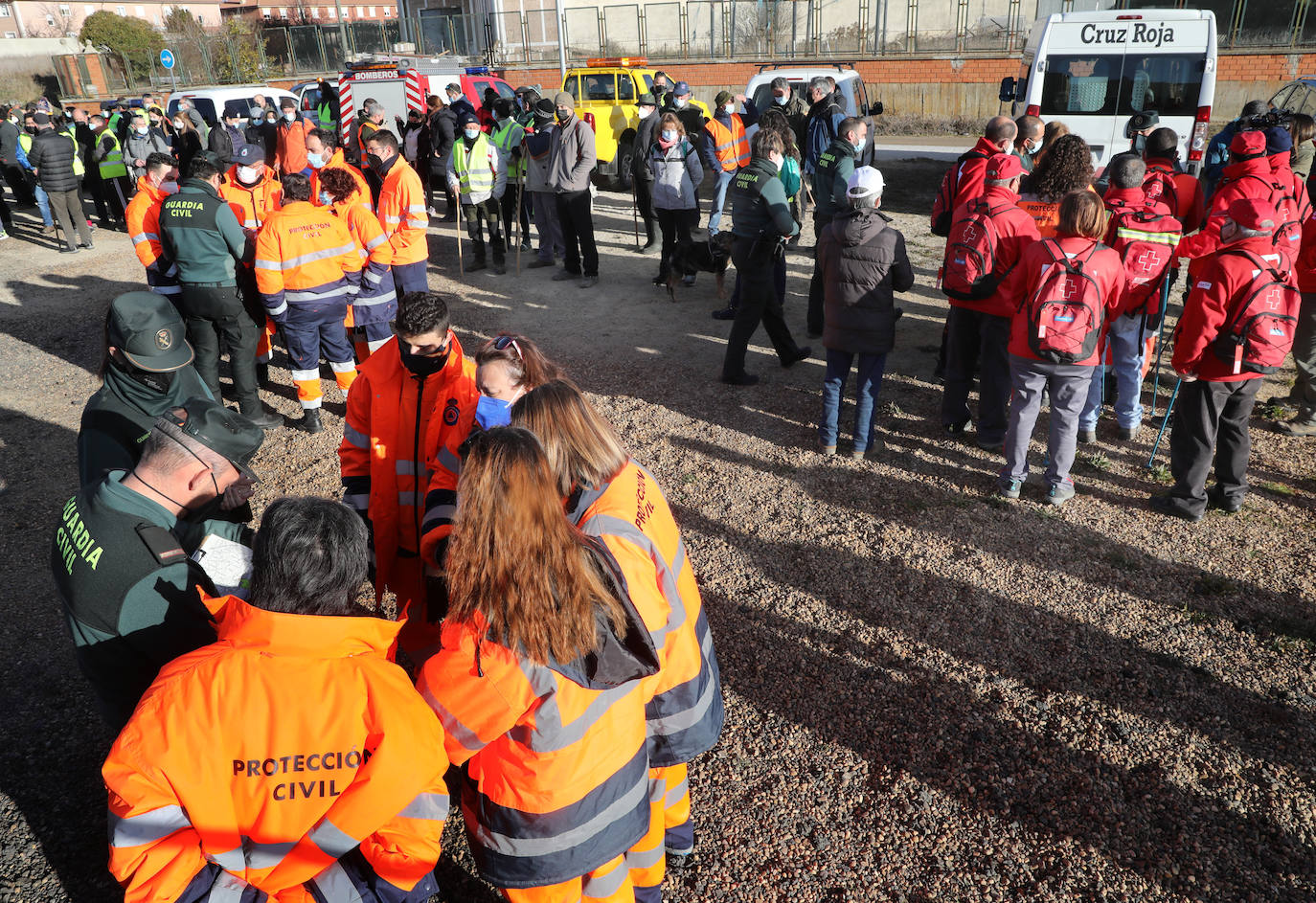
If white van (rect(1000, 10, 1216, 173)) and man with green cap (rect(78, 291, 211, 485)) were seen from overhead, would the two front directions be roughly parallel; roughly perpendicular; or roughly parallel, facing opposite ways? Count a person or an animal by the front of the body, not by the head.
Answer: roughly perpendicular

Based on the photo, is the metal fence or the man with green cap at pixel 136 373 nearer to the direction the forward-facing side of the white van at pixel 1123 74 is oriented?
the metal fence

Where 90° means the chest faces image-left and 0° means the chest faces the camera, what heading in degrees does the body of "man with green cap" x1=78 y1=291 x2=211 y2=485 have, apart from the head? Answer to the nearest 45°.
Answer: approximately 315°

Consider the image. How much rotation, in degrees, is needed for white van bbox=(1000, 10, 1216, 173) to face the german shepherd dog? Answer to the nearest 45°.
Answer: approximately 135° to its left

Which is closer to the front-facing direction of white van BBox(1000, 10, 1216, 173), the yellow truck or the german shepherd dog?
the yellow truck

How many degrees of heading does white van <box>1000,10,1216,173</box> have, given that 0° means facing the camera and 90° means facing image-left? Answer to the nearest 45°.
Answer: approximately 180°

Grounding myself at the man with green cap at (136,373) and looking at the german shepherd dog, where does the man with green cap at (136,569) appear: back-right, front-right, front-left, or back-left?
back-right

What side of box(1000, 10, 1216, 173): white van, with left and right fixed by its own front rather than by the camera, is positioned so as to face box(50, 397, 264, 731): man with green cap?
back

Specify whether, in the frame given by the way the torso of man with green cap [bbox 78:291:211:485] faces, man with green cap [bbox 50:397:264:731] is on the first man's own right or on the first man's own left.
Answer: on the first man's own right
